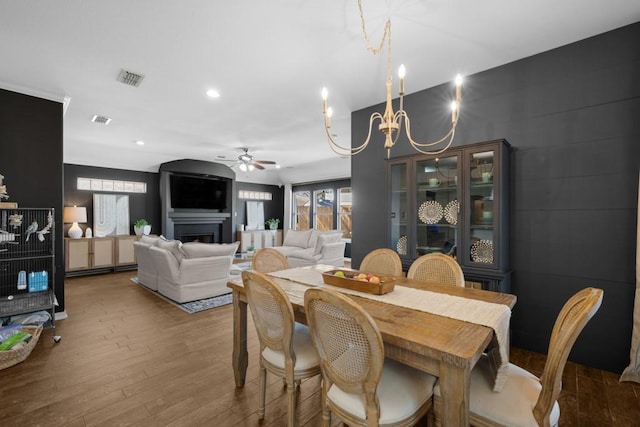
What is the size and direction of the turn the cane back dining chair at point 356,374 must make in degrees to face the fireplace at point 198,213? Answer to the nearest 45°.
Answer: approximately 90° to its left

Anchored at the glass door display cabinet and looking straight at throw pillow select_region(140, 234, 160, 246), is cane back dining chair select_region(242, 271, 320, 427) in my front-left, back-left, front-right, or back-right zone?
front-left

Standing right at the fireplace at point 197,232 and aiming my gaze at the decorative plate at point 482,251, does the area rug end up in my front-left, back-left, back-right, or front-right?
front-right

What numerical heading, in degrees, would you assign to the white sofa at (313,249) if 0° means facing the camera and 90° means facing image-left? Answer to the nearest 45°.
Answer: approximately 45°

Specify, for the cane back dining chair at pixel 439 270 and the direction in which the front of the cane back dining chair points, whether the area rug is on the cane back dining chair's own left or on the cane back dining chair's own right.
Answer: on the cane back dining chair's own right

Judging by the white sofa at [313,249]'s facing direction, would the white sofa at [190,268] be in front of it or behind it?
in front

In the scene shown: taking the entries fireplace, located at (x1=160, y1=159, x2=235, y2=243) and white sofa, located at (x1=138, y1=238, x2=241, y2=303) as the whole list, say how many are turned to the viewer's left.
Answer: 0

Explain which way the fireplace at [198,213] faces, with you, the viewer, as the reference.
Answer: facing the viewer and to the right of the viewer

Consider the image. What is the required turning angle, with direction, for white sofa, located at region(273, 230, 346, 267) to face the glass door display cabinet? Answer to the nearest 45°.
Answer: approximately 45° to its left

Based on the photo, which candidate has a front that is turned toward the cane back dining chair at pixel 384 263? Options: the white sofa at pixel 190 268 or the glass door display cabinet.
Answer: the glass door display cabinet

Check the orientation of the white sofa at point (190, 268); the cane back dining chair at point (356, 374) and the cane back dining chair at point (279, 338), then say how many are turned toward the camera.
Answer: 0

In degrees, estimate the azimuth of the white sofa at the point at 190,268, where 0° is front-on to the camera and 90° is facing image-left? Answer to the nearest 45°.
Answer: approximately 225°

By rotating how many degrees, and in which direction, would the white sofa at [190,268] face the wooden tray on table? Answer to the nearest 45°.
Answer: approximately 135° to its right

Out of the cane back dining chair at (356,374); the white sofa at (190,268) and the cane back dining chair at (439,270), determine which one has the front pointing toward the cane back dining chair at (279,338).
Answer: the cane back dining chair at (439,270)

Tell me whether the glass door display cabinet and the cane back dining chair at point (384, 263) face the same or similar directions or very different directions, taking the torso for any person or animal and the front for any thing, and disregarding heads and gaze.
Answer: same or similar directions

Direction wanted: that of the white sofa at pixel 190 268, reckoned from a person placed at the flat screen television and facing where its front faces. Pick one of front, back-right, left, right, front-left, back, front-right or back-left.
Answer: front-right

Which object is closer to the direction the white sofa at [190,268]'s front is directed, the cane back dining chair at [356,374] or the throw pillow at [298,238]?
the throw pillow

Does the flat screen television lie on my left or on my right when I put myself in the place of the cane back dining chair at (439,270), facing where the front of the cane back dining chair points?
on my right

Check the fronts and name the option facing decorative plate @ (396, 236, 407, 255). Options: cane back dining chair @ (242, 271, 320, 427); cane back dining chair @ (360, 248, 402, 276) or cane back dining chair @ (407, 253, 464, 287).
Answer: cane back dining chair @ (242, 271, 320, 427)

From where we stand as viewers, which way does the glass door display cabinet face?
facing the viewer and to the left of the viewer

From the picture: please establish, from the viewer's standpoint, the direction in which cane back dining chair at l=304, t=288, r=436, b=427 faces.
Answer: facing away from the viewer and to the right of the viewer
